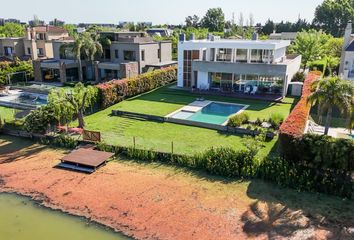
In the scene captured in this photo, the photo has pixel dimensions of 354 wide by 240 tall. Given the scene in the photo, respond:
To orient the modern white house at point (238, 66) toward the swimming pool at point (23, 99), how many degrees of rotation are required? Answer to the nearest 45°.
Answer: approximately 90° to its right

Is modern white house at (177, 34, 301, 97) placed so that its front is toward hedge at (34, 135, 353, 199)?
yes

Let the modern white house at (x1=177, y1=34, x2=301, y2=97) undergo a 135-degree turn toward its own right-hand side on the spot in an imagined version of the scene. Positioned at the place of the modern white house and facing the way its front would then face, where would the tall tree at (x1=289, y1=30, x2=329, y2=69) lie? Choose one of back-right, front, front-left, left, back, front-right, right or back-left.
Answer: right

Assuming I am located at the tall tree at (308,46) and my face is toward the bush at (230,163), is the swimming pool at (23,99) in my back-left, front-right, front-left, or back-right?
front-right

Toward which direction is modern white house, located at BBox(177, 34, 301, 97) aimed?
toward the camera

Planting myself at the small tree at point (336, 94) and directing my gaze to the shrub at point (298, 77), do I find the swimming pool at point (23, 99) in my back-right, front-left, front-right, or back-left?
front-left

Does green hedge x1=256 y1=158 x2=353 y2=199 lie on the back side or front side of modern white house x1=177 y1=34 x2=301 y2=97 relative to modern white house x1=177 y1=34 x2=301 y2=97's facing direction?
on the front side

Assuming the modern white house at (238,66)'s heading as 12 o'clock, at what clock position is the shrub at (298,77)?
The shrub is roughly at 8 o'clock from the modern white house.

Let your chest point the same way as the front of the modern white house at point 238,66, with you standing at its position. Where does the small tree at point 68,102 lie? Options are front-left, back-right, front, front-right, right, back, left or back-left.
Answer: front-right

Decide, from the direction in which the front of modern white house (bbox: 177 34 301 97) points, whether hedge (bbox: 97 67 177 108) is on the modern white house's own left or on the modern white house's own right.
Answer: on the modern white house's own right

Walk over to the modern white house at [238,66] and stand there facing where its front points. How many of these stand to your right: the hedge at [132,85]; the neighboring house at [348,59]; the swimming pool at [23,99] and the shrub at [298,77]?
2

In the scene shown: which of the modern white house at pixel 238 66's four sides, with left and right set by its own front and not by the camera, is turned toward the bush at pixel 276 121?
front

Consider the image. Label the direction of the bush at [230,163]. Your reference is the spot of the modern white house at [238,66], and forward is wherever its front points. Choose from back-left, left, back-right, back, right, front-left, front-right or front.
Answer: front

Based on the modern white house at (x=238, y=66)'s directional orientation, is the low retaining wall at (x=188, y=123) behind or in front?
in front

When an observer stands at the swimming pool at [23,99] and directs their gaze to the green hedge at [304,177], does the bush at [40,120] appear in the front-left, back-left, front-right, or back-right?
front-right

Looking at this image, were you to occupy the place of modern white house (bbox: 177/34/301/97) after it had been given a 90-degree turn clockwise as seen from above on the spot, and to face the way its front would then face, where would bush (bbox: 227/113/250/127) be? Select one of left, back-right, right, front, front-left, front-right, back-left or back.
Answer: left

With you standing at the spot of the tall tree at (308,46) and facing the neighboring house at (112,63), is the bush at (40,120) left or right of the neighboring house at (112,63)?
left

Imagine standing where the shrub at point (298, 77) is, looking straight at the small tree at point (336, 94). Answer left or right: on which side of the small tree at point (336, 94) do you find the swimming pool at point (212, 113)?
right
